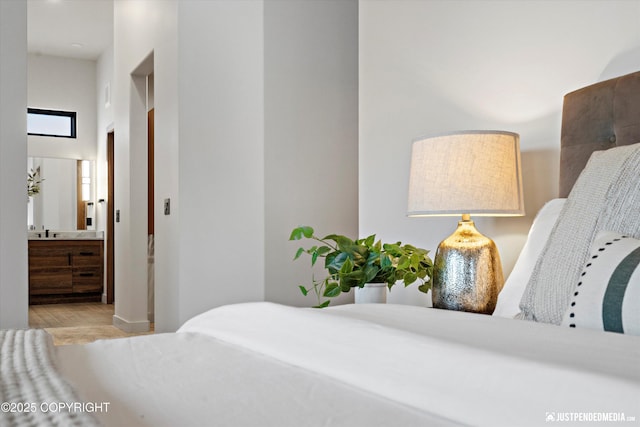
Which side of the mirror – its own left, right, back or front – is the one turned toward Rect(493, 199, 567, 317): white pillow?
front

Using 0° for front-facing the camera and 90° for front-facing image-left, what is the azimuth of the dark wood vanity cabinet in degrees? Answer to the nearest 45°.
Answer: approximately 0°

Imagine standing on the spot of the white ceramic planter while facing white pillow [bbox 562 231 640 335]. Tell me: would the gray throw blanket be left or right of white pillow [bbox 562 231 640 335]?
right

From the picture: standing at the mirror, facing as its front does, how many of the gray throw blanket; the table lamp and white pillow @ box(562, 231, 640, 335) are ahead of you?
3

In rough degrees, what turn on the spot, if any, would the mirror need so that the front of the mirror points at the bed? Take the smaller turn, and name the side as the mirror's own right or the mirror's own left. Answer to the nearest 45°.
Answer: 0° — it already faces it

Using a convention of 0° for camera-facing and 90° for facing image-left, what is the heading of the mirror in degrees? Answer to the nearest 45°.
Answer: approximately 0°

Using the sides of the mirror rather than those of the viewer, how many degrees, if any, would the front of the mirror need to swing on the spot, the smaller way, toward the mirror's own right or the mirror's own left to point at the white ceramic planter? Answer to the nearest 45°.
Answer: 0° — it already faces it

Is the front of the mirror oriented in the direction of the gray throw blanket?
yes

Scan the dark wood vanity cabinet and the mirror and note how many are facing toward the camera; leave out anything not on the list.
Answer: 2
